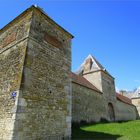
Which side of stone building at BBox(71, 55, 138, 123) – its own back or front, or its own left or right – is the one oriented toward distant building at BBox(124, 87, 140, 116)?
left

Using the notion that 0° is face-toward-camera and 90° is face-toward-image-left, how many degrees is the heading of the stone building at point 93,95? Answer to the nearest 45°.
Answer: approximately 315°
